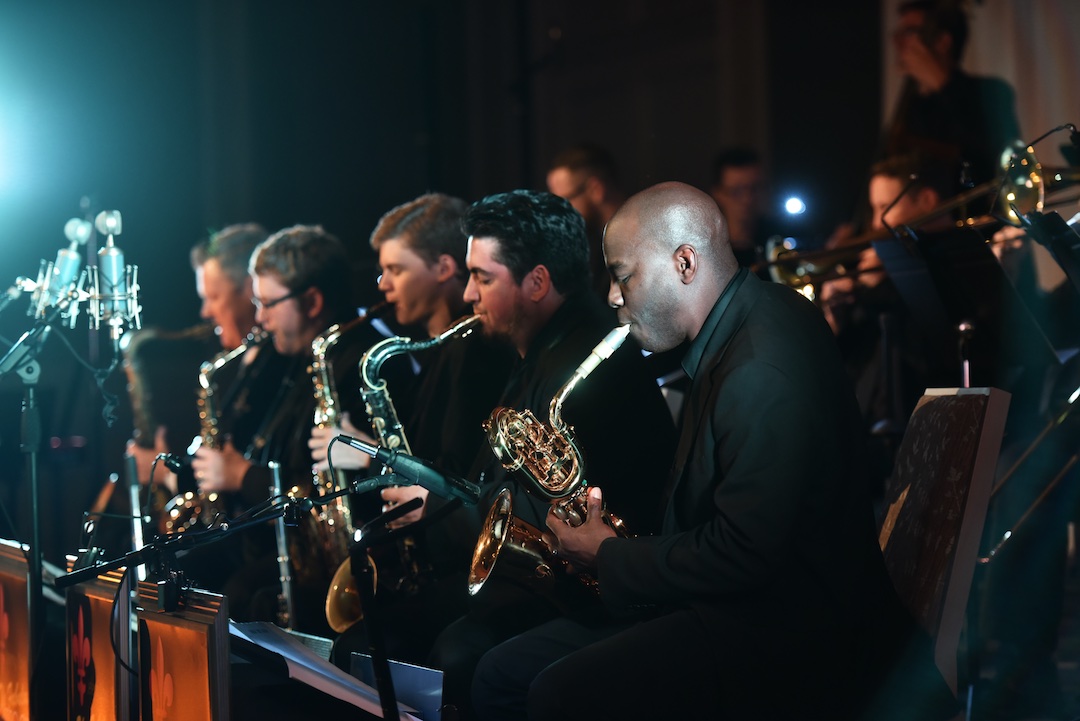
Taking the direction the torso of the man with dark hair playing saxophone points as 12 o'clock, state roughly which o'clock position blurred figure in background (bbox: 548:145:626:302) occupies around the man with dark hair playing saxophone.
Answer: The blurred figure in background is roughly at 3 o'clock from the man with dark hair playing saxophone.

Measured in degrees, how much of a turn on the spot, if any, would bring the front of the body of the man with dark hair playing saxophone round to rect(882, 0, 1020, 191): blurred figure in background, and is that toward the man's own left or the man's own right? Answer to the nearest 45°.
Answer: approximately 135° to the man's own right

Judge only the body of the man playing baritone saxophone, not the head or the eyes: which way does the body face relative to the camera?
to the viewer's left

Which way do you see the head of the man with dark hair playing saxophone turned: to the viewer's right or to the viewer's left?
to the viewer's left

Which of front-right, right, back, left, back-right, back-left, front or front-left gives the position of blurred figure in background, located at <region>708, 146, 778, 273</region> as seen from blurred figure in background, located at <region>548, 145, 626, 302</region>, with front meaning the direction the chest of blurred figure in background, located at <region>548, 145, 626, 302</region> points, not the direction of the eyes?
back-right

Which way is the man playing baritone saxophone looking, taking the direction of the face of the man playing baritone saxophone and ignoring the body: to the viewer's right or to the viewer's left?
to the viewer's left

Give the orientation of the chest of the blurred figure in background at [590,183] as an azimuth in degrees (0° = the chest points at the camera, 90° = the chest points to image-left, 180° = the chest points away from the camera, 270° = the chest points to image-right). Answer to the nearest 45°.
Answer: approximately 90°

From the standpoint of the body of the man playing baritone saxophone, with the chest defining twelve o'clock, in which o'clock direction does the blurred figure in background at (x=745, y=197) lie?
The blurred figure in background is roughly at 3 o'clock from the man playing baritone saxophone.

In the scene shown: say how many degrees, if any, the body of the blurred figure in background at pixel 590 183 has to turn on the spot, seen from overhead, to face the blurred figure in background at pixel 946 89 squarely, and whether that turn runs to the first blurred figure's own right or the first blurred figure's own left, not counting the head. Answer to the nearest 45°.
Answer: approximately 180°

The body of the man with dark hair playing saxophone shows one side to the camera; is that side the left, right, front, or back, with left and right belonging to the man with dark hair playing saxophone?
left

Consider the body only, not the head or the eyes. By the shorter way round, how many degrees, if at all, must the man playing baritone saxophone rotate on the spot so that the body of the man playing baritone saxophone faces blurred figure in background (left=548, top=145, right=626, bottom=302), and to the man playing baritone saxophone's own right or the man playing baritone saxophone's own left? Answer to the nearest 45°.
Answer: approximately 90° to the man playing baritone saxophone's own right
